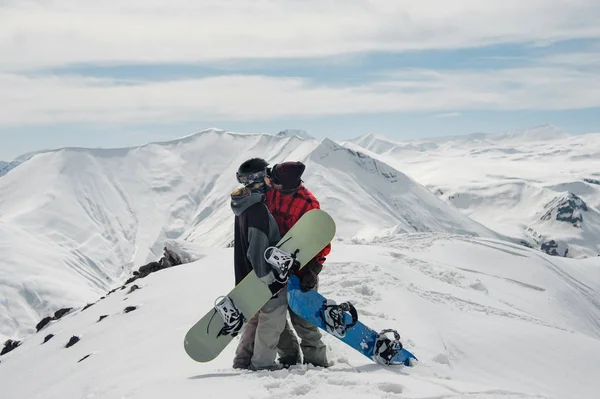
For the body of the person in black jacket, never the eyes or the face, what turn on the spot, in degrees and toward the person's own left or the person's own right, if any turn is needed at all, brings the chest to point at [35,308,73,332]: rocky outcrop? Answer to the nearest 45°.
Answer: approximately 135° to the person's own left

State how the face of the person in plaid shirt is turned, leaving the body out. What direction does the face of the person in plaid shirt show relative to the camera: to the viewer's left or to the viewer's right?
to the viewer's left

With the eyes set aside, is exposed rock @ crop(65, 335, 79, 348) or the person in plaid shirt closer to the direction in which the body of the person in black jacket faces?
the person in plaid shirt

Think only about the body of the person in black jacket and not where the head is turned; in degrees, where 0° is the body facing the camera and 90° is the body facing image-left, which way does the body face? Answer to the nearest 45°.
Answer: approximately 270°

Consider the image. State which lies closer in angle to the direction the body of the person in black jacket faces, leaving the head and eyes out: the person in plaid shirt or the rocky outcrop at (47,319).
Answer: the person in plaid shirt

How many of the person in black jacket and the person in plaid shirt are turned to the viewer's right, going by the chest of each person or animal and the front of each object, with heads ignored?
1

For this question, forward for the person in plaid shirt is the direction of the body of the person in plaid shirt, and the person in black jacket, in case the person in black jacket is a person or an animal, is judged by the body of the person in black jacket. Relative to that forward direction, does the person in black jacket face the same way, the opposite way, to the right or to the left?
the opposite way

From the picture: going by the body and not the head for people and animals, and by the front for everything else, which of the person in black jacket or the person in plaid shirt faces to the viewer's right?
the person in black jacket

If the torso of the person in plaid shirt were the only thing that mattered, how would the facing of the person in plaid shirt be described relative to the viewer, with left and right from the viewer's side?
facing to the left of the viewer

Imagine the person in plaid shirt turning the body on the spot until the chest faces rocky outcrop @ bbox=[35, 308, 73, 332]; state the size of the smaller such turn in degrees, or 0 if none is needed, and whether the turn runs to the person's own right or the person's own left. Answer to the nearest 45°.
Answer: approximately 45° to the person's own right
